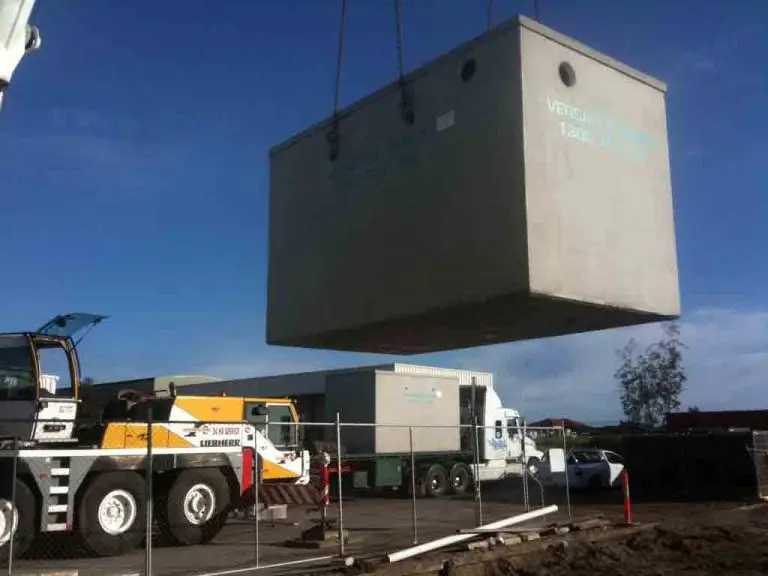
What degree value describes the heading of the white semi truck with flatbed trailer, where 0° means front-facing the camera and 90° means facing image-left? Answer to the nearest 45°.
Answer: approximately 225°

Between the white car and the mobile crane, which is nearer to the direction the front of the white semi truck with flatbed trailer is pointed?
the white car

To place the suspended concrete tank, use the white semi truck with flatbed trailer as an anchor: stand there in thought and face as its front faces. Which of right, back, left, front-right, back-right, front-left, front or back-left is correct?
back-right
